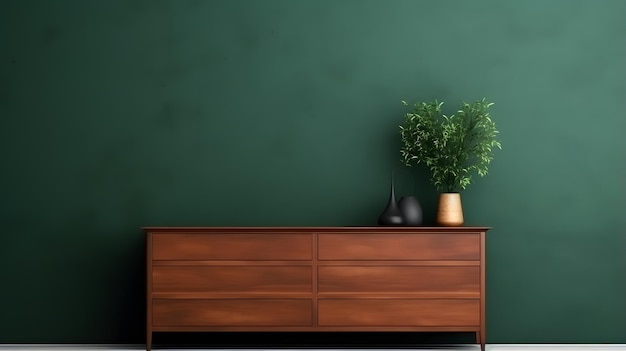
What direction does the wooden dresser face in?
toward the camera
